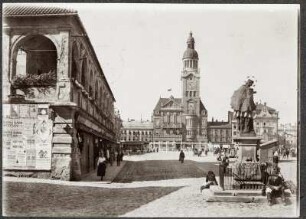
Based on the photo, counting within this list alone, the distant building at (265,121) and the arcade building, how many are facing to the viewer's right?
1

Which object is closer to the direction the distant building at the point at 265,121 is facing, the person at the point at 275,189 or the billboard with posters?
the person

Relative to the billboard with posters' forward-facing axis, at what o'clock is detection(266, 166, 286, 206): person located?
The person is roughly at 10 o'clock from the billboard with posters.

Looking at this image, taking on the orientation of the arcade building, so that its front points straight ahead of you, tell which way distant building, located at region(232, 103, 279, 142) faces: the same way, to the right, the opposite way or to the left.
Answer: to the right

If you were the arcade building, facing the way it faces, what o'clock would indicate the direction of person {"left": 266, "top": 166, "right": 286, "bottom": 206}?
The person is roughly at 1 o'clock from the arcade building.

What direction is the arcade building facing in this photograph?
to the viewer's right

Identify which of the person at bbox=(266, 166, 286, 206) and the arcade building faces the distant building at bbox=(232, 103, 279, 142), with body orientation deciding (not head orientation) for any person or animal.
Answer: the arcade building
